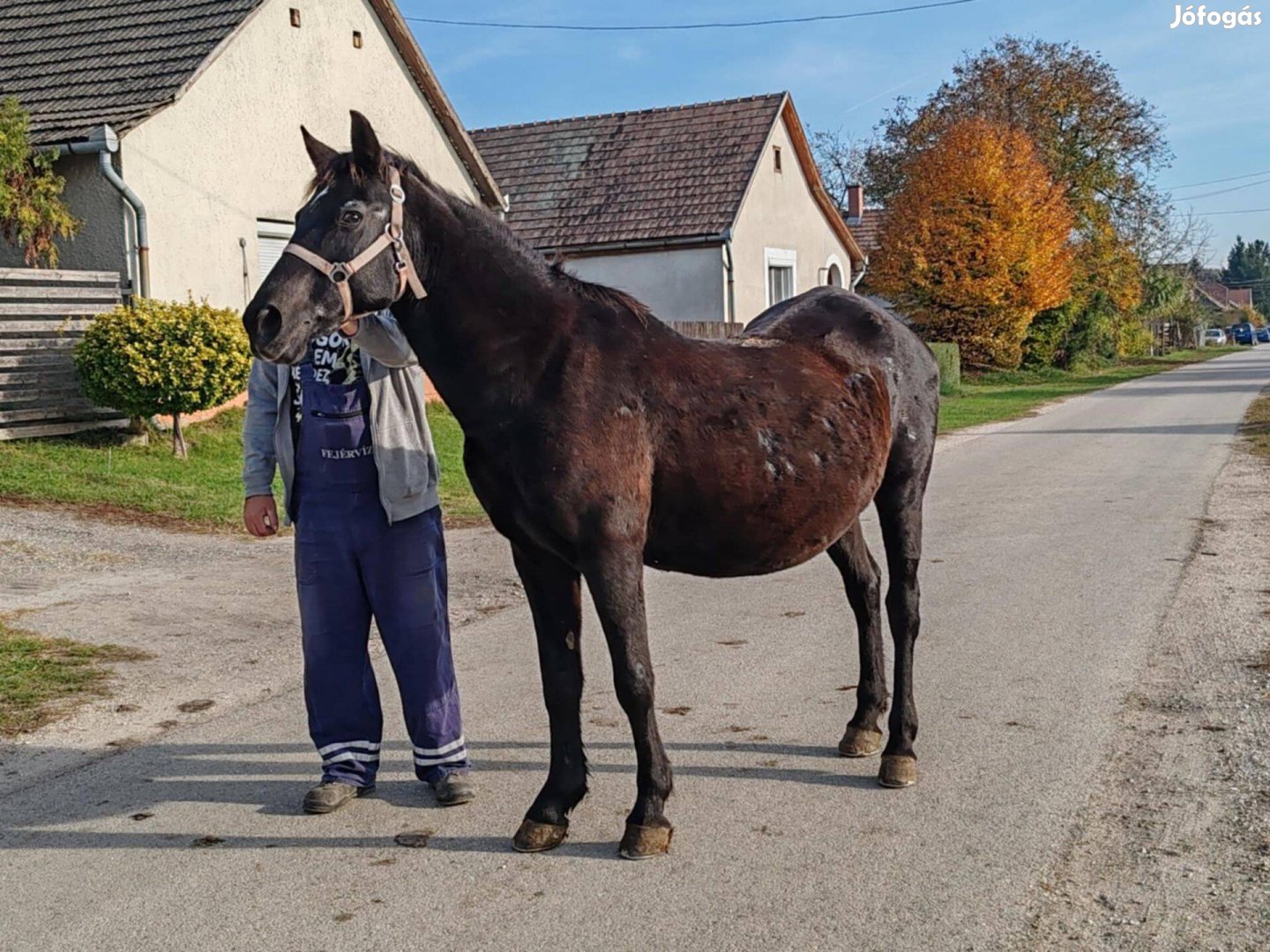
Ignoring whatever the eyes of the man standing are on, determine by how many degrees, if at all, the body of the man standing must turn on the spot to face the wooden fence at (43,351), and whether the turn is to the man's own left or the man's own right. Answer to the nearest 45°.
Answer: approximately 180°

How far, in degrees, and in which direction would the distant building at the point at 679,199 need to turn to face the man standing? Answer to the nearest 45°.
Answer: approximately 45° to its right

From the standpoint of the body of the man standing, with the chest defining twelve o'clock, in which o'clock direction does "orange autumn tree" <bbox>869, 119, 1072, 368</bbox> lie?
The orange autumn tree is roughly at 7 o'clock from the man standing.

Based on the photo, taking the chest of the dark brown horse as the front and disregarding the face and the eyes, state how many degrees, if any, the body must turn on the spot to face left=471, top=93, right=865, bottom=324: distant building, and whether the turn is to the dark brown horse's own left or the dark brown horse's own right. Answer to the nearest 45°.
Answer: approximately 135° to the dark brown horse's own right

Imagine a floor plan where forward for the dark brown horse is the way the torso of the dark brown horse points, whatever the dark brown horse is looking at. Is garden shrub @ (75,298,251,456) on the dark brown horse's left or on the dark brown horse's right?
on the dark brown horse's right

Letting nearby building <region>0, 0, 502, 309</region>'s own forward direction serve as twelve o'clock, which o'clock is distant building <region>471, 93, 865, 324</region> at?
distant building <region>471, 93, 865, 324</region> is roughly at 9 o'clock from nearby building <region>0, 0, 502, 309</region>.

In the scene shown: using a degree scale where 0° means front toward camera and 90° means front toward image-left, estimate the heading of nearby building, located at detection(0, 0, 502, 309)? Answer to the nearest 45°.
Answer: approximately 315°

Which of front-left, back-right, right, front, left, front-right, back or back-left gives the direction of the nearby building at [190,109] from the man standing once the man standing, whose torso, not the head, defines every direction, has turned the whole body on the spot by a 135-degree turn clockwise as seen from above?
front-right

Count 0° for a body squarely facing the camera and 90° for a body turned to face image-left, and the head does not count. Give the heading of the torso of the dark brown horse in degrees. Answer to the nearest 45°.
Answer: approximately 45°

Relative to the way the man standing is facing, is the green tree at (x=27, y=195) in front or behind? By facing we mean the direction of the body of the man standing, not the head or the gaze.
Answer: behind

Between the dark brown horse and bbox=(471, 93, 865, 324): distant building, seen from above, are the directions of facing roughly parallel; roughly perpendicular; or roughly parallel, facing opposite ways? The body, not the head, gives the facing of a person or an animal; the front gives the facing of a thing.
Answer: roughly perpendicular

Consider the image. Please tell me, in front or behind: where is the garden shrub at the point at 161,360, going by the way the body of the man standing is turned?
behind
